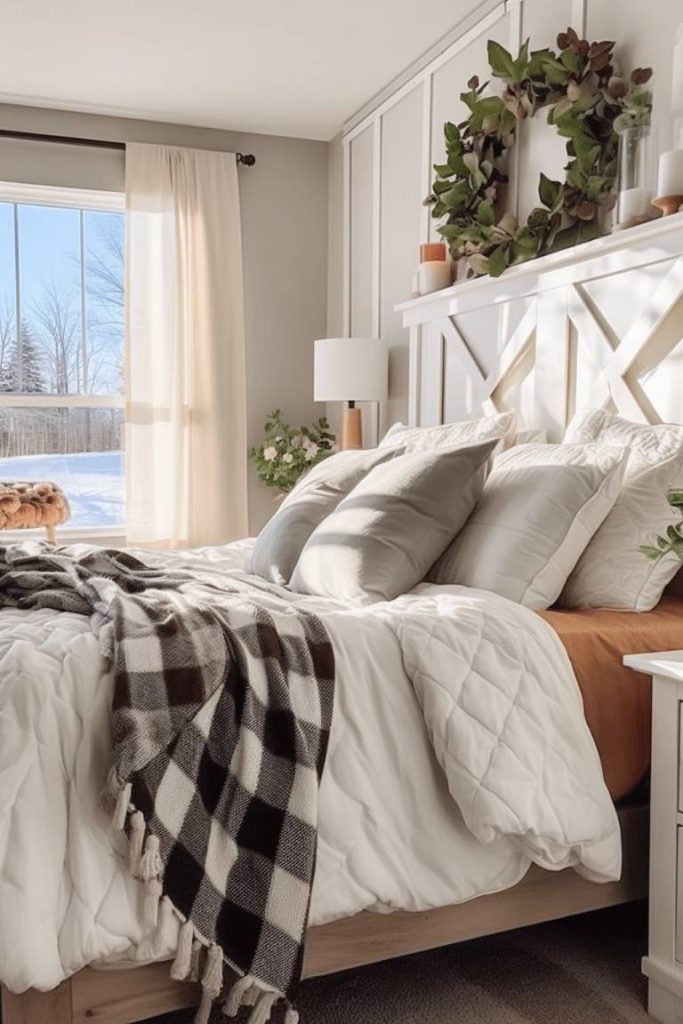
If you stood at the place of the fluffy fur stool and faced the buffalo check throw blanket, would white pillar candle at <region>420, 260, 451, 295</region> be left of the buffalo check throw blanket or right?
left

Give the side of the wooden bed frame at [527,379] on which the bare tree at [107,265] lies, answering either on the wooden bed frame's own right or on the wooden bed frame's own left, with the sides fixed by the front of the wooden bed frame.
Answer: on the wooden bed frame's own right

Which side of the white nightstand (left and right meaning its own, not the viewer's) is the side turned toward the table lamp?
right

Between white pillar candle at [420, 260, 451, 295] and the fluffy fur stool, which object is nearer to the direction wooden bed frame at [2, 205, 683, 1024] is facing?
the fluffy fur stool

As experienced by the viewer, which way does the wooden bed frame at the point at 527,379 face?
facing the viewer and to the left of the viewer

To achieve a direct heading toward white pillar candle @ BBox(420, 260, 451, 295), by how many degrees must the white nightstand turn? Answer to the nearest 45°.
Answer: approximately 90° to its right

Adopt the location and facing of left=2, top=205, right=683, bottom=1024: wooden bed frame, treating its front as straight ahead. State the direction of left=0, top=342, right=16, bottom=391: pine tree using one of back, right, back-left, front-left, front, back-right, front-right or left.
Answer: right

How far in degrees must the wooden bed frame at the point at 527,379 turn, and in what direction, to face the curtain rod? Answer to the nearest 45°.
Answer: approximately 90° to its right

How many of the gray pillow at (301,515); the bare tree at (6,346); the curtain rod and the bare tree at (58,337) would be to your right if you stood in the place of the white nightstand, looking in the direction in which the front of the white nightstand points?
4

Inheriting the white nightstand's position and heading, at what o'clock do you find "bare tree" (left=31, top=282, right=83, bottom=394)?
The bare tree is roughly at 3 o'clock from the white nightstand.

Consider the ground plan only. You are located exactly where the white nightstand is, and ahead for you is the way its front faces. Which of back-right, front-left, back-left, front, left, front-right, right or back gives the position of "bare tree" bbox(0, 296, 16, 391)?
right

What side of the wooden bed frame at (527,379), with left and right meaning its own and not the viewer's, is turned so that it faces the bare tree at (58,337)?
right

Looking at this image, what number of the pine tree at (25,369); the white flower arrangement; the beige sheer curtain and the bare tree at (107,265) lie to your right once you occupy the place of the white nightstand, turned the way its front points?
4

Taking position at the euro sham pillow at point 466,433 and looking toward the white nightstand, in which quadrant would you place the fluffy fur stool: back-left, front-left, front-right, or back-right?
back-right

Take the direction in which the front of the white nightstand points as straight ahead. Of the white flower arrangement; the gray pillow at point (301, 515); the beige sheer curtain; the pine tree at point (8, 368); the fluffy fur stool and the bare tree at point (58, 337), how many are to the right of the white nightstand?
6
